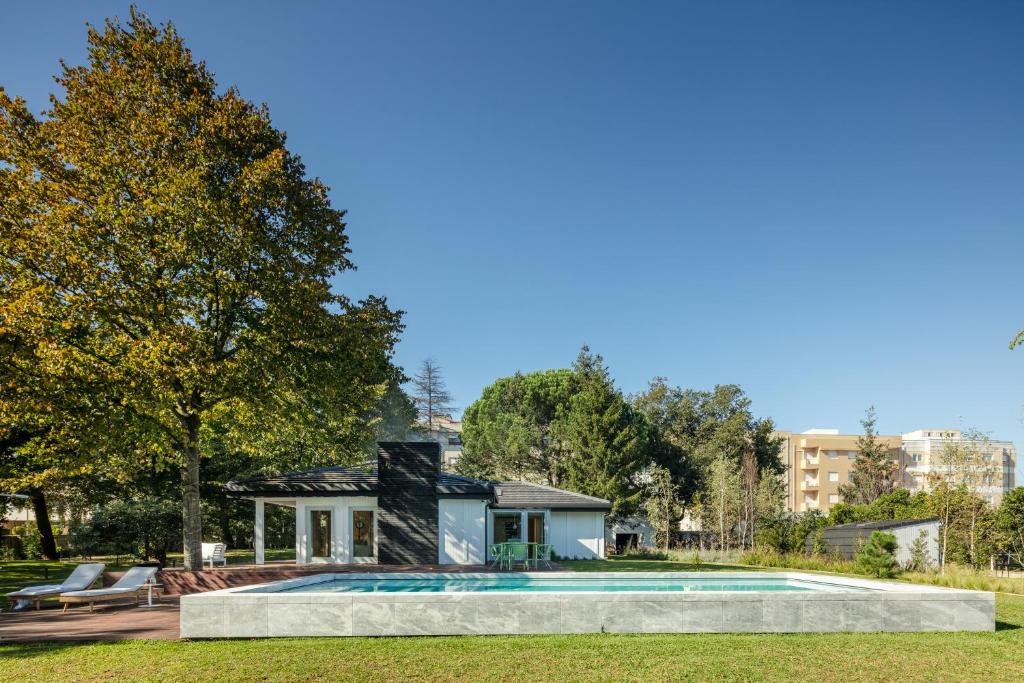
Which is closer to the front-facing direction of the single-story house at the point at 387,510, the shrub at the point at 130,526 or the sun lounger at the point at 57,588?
the sun lounger

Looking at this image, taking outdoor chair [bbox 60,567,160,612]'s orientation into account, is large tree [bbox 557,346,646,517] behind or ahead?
behind

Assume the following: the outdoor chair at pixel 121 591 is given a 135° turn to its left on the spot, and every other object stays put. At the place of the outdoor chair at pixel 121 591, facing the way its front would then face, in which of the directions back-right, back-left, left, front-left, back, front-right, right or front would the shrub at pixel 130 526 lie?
left

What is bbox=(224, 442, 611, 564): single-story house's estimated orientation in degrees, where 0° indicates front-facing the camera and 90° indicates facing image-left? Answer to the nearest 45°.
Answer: approximately 0°

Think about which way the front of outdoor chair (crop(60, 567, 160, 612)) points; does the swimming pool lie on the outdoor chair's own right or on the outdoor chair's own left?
on the outdoor chair's own left

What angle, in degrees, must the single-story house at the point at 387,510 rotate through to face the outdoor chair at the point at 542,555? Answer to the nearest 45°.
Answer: approximately 90° to its left

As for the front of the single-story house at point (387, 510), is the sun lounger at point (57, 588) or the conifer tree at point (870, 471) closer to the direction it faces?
the sun lounger

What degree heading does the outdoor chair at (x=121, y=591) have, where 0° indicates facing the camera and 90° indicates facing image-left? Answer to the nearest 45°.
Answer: approximately 45°
